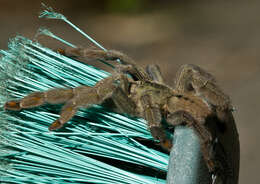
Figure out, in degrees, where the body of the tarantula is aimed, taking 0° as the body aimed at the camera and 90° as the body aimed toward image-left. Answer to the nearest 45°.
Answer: approximately 90°
